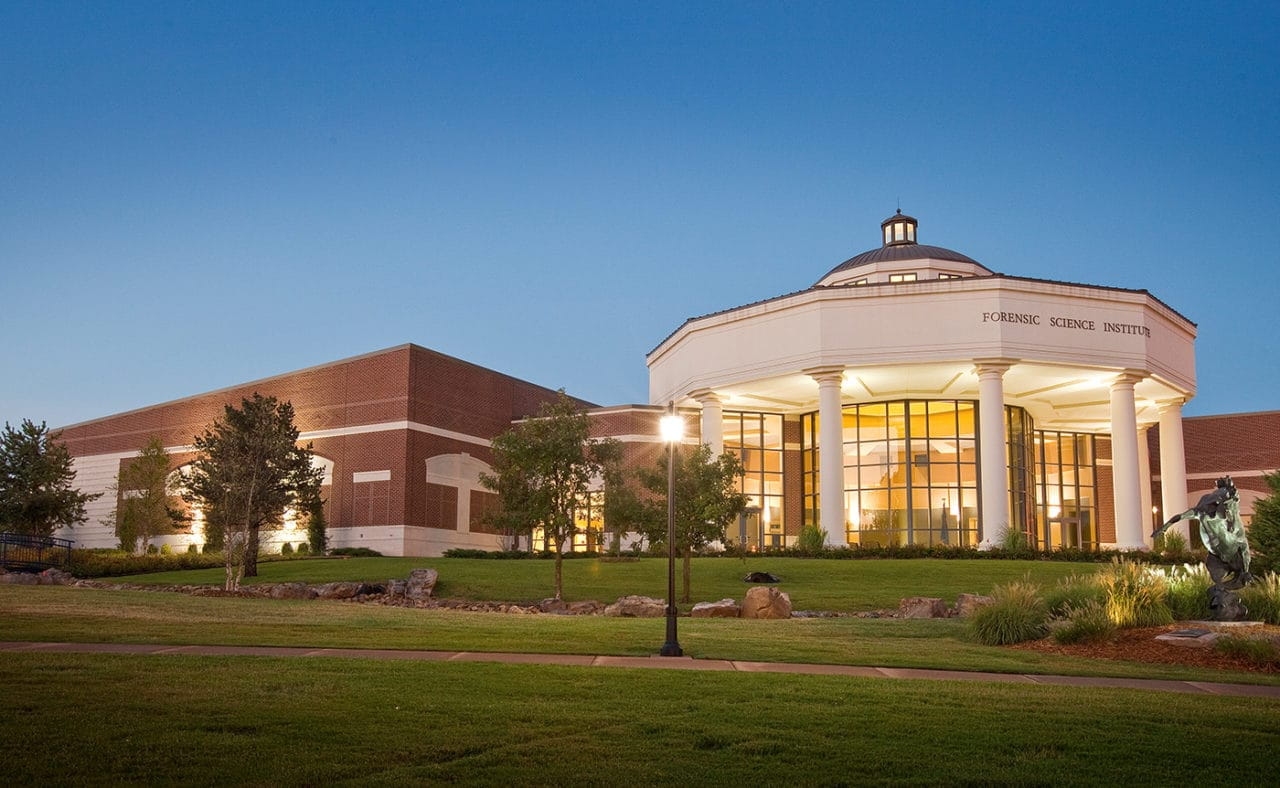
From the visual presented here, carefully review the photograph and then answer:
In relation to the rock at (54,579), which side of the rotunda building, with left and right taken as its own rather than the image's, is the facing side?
right

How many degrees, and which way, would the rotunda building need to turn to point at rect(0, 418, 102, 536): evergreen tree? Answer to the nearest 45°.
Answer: approximately 135° to its right

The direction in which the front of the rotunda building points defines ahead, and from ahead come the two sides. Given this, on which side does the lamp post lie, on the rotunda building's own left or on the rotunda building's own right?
on the rotunda building's own right

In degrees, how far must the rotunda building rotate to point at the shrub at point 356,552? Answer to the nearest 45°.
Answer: approximately 135° to its right

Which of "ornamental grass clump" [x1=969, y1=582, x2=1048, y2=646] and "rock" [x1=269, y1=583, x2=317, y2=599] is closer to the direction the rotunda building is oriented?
the ornamental grass clump

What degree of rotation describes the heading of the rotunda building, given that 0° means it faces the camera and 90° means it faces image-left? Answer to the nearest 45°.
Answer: approximately 315°

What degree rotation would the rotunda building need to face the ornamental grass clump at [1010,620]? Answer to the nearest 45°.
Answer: approximately 45° to its right
